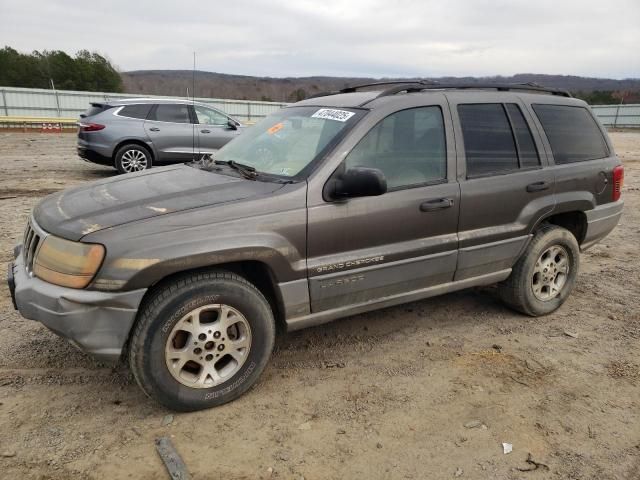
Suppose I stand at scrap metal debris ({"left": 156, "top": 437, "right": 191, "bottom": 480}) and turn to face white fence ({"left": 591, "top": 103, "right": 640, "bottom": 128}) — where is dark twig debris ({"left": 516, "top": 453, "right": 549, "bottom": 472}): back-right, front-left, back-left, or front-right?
front-right

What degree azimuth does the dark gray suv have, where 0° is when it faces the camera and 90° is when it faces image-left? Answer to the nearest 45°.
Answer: approximately 45°

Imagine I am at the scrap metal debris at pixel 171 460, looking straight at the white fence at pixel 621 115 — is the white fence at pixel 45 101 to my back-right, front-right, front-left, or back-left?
front-left

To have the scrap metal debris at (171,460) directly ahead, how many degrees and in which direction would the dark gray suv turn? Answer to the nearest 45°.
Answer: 0° — it already faces it

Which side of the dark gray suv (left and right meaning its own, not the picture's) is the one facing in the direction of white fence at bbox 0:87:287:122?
right

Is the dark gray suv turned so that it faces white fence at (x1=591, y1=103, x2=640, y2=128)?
no

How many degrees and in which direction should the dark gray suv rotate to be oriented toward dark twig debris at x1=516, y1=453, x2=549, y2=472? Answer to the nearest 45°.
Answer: approximately 90° to its left

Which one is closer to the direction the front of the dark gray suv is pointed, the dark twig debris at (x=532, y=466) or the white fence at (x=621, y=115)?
the dark twig debris

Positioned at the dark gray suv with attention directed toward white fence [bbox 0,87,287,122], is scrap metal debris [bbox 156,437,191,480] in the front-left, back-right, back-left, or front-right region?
back-left
